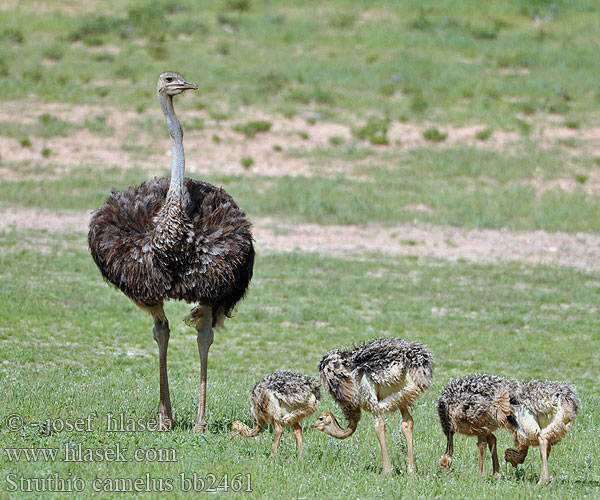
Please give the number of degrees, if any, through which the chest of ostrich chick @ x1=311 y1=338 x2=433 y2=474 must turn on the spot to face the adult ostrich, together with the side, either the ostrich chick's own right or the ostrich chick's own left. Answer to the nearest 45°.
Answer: approximately 45° to the ostrich chick's own right

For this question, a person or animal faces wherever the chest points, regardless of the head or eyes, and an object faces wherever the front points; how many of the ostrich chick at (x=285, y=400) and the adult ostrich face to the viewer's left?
1

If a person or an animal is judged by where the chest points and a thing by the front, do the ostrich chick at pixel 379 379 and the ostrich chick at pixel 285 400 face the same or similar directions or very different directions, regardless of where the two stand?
same or similar directions

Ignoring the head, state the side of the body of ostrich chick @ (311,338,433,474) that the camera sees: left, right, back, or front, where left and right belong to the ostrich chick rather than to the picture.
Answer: left

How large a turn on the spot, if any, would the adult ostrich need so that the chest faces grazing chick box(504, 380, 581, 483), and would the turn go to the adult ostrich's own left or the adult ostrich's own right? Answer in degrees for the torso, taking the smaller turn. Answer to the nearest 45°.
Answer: approximately 45° to the adult ostrich's own left

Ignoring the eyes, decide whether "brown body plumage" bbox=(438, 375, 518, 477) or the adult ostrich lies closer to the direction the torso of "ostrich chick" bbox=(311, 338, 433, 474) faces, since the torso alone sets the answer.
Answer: the adult ostrich

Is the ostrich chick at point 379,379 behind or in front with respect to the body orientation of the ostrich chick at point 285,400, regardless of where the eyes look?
behind

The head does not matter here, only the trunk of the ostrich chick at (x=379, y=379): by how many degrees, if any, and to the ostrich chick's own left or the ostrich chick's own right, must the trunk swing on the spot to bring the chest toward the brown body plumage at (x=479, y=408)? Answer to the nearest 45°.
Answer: approximately 180°

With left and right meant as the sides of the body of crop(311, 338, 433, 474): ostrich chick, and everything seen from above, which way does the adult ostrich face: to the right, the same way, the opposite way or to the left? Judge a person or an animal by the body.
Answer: to the left

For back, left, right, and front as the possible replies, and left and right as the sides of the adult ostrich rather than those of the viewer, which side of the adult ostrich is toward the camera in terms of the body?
front

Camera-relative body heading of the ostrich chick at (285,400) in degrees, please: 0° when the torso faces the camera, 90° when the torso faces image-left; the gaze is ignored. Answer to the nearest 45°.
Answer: approximately 90°

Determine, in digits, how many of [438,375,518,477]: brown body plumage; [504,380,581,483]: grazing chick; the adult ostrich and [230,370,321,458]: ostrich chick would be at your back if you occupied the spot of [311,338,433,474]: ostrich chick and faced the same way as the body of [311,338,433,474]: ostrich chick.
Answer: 2

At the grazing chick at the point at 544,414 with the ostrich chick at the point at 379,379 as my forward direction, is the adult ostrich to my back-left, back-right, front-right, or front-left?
front-right

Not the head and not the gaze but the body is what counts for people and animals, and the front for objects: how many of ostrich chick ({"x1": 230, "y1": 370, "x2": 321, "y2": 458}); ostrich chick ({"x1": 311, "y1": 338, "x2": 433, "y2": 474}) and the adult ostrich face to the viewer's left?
2

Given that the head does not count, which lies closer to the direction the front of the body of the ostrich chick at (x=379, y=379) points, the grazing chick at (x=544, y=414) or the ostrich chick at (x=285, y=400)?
the ostrich chick
